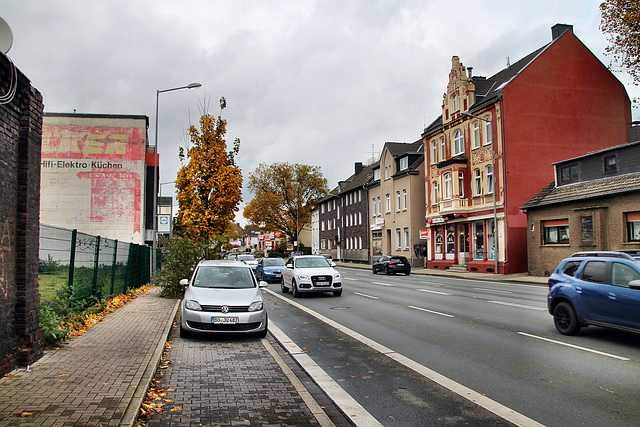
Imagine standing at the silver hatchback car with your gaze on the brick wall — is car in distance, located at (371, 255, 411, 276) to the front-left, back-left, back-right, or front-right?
back-right

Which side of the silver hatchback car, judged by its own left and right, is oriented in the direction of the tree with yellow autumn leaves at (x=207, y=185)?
back

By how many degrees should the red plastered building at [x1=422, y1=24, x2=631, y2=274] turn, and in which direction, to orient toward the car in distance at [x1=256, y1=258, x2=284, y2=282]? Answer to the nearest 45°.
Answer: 0° — it already faces it

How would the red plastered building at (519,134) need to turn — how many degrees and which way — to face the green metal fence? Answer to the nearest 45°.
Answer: approximately 45° to its left

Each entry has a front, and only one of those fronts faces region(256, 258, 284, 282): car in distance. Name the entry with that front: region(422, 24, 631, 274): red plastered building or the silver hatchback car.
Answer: the red plastered building

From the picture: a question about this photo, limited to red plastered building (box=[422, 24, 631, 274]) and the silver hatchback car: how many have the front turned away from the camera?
0

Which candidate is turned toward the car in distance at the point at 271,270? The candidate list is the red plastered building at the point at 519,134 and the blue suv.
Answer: the red plastered building

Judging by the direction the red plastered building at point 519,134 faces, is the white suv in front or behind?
in front

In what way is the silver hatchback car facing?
toward the camera

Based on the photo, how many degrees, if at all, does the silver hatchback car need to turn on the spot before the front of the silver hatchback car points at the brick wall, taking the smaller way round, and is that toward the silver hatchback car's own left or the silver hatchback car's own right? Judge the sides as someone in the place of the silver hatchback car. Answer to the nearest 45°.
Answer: approximately 45° to the silver hatchback car's own right

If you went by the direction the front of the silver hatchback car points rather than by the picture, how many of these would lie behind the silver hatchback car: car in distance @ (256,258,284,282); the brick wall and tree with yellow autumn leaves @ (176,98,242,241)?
2

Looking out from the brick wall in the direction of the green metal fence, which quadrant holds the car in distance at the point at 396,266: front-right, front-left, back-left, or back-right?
front-right

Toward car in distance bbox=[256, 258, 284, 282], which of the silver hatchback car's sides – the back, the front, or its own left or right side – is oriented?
back
